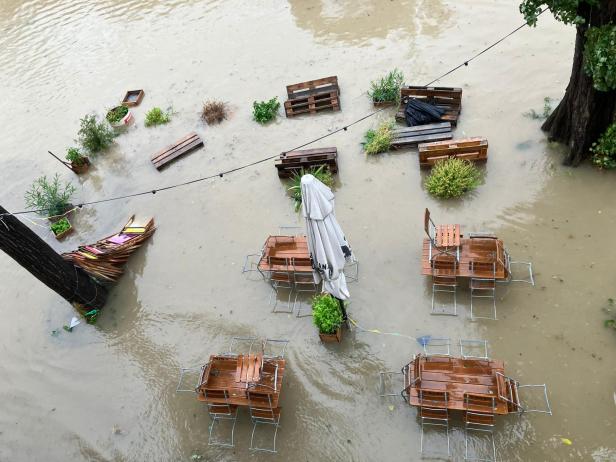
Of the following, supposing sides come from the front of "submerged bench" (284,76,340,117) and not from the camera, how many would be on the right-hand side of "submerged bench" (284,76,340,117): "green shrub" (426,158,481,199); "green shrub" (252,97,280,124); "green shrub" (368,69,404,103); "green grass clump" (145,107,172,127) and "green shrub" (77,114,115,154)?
3

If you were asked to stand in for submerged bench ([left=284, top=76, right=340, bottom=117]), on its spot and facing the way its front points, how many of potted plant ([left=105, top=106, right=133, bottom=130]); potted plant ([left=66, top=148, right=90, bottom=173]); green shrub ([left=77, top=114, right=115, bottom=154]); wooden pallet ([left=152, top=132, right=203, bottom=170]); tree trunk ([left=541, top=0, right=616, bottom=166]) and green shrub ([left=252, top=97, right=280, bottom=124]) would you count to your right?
5

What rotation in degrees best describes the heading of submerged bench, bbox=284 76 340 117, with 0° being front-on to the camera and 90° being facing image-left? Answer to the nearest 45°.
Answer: approximately 0°

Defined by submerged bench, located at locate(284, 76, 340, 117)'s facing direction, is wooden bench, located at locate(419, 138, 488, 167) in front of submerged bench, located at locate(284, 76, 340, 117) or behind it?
in front

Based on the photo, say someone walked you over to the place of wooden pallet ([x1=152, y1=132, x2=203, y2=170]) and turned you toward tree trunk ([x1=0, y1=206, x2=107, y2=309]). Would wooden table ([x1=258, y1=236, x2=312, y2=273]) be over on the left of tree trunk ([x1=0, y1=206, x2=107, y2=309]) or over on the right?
left

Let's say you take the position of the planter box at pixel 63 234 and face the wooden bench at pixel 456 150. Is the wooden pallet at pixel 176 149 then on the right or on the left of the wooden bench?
left

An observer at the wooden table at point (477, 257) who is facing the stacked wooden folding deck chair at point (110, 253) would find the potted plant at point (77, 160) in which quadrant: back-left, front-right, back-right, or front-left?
front-right

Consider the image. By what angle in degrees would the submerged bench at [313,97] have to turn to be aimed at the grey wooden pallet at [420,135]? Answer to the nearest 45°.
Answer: approximately 45° to its left

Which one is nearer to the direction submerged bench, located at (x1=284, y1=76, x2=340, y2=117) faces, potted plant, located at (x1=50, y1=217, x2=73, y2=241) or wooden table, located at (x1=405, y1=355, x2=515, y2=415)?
the wooden table

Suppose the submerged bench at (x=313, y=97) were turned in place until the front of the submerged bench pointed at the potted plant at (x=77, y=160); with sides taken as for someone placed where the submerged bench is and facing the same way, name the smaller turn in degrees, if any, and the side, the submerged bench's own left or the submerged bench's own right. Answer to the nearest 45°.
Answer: approximately 90° to the submerged bench's own right

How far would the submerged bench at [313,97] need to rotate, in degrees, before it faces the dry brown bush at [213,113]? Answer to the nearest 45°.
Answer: approximately 90° to its right

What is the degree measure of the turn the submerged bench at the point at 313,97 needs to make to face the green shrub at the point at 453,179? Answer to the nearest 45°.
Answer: approximately 45° to its left

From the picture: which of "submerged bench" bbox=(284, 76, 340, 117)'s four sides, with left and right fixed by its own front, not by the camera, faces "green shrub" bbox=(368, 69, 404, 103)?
left

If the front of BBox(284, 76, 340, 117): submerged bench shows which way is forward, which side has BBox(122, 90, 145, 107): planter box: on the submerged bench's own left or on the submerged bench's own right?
on the submerged bench's own right

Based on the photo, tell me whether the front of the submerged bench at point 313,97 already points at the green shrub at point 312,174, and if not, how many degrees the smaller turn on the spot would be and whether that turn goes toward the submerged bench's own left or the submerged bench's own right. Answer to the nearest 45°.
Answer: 0° — it already faces it

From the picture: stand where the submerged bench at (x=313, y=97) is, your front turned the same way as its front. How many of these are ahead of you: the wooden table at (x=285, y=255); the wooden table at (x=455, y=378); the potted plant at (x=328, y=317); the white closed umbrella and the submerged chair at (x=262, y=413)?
5

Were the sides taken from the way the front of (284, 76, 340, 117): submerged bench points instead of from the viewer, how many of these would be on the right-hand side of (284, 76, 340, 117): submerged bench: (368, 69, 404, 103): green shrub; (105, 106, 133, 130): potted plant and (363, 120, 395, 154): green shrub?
1

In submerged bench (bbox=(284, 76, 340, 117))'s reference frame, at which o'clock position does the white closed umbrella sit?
The white closed umbrella is roughly at 12 o'clock from the submerged bench.

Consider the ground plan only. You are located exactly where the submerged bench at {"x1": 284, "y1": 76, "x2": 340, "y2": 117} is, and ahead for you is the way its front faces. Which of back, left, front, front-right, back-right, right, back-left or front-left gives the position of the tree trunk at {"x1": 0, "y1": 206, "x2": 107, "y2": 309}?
front-right

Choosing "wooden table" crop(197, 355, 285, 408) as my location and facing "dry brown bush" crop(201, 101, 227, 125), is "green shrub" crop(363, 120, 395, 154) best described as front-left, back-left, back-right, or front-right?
front-right
